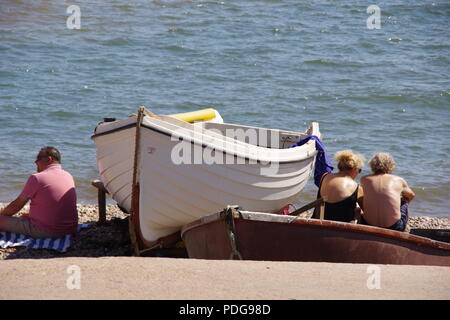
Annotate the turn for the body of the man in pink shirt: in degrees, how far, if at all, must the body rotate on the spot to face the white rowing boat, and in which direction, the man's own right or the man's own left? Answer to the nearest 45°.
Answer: approximately 180°

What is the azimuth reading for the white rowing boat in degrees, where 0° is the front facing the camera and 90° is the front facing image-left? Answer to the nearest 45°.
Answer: approximately 45°

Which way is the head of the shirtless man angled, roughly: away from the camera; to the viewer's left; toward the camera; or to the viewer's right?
away from the camera

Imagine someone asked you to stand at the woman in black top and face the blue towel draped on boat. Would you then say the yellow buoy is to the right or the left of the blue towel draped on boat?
left

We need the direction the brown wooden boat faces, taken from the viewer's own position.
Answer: facing the viewer and to the left of the viewer

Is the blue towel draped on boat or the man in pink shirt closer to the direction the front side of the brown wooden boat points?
the man in pink shirt

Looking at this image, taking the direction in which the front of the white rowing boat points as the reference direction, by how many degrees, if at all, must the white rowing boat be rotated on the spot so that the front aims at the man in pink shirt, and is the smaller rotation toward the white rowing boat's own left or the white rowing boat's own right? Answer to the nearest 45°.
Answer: approximately 45° to the white rowing boat's own right
